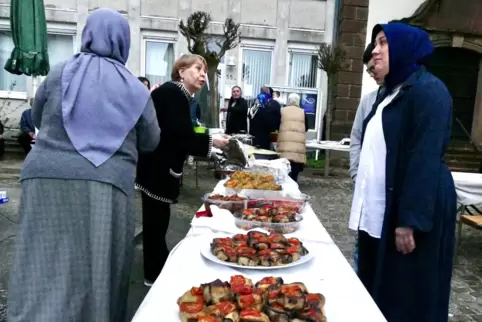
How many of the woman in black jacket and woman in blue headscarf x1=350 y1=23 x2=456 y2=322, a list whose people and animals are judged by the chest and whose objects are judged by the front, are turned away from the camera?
0

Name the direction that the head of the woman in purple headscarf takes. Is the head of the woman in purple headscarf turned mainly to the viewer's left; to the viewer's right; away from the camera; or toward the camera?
away from the camera

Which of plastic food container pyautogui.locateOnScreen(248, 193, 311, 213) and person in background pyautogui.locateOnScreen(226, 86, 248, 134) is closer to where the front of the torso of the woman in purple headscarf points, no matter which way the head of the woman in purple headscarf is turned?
the person in background

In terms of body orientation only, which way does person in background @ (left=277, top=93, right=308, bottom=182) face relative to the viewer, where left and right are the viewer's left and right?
facing away from the viewer

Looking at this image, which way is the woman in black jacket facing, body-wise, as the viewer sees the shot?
to the viewer's right

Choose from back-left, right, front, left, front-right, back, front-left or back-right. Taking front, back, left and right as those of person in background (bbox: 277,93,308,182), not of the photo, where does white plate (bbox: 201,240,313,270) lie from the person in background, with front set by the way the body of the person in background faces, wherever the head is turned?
back

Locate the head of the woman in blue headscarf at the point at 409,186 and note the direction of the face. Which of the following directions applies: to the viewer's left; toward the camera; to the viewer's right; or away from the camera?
to the viewer's left

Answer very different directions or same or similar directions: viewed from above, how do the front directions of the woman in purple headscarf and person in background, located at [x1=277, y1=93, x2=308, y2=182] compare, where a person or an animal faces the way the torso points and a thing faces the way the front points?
same or similar directions

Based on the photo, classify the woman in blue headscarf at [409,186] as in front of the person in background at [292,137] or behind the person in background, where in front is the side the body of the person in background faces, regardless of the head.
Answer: behind

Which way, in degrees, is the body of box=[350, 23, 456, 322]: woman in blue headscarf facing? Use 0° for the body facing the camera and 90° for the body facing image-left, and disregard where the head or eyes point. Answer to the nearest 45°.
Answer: approximately 90°

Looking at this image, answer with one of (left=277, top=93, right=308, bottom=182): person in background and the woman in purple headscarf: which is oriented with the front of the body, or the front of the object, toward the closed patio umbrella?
the woman in purple headscarf

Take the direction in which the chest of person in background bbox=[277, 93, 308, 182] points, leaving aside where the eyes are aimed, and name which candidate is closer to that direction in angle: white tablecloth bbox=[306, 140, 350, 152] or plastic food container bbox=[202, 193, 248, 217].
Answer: the white tablecloth

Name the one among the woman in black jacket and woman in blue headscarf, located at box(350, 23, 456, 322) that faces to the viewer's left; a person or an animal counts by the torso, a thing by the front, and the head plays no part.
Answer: the woman in blue headscarf

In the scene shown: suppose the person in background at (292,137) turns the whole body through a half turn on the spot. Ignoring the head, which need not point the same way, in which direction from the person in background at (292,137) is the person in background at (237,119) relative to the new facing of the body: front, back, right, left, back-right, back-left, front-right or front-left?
back-right

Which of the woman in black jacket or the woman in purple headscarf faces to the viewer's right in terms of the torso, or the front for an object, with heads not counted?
the woman in black jacket

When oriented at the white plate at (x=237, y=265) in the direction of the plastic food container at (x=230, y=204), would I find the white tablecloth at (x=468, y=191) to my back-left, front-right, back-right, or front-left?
front-right

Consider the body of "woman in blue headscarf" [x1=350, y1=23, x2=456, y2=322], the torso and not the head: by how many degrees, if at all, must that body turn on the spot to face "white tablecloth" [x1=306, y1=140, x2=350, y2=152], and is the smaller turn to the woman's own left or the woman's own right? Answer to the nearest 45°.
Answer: approximately 90° to the woman's own right

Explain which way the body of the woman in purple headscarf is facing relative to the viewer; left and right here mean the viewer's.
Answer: facing away from the viewer
